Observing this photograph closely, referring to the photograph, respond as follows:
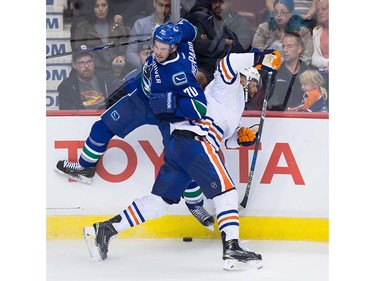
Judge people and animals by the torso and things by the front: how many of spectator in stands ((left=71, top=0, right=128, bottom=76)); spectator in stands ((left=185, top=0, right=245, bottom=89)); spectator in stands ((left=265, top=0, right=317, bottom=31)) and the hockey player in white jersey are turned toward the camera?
3

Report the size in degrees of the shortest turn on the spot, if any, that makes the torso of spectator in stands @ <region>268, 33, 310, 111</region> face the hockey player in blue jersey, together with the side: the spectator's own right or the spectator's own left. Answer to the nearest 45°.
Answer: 0° — they already face them

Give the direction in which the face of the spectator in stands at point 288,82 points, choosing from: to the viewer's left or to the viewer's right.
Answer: to the viewer's left

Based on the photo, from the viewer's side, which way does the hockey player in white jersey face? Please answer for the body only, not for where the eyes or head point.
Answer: to the viewer's right

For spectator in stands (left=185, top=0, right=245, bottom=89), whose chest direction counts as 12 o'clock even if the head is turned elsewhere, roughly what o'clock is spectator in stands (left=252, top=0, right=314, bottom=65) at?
spectator in stands (left=252, top=0, right=314, bottom=65) is roughly at 9 o'clock from spectator in stands (left=185, top=0, right=245, bottom=89).

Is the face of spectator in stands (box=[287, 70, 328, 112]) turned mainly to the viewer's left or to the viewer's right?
to the viewer's left

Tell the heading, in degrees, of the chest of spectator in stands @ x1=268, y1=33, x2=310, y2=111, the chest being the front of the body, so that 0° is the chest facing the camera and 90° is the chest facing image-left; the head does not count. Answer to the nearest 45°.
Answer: approximately 45°

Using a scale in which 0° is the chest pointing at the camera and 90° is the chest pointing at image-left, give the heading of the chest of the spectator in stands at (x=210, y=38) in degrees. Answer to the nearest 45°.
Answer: approximately 0°

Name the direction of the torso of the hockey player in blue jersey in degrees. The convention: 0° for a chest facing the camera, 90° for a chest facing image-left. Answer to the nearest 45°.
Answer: approximately 45°
